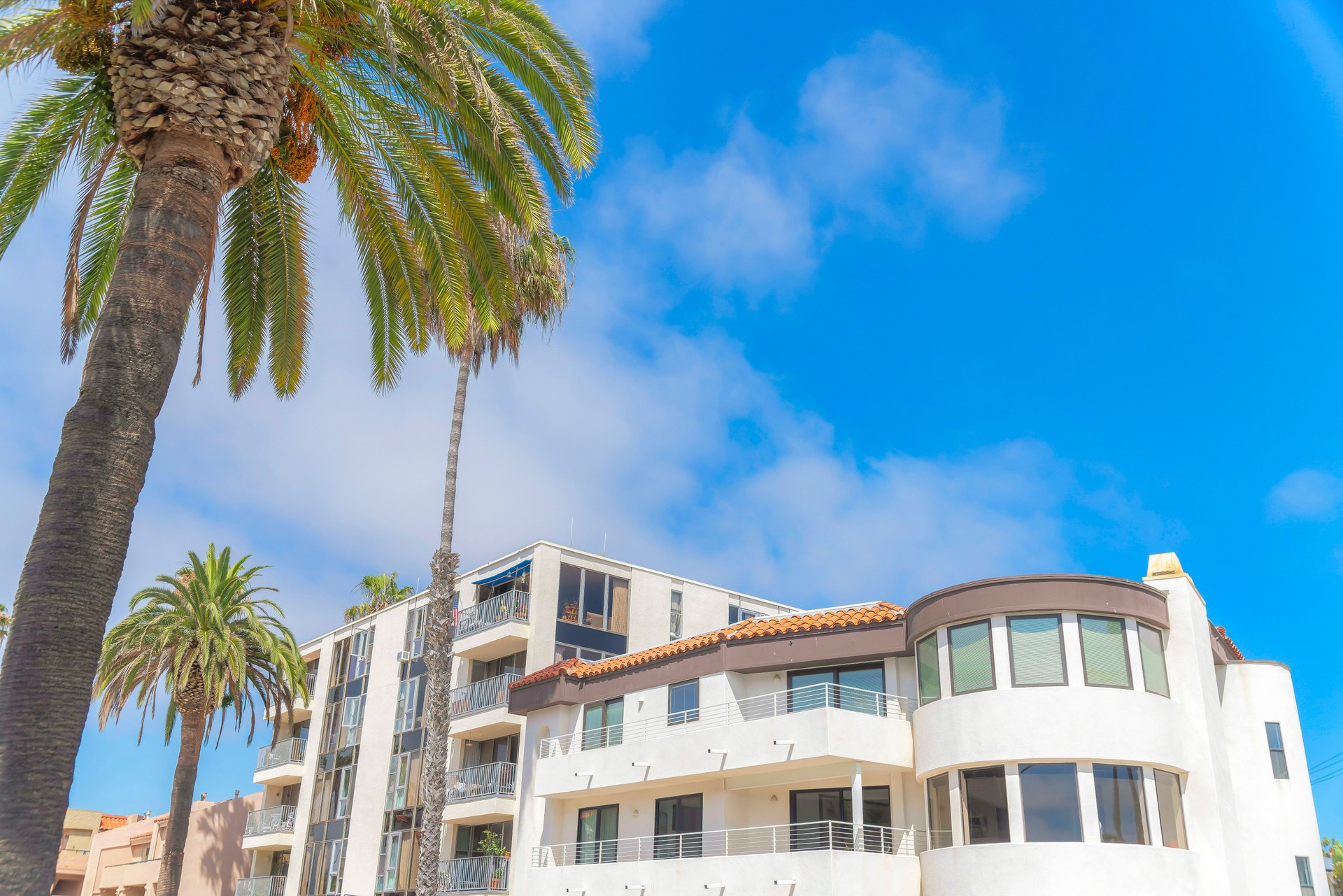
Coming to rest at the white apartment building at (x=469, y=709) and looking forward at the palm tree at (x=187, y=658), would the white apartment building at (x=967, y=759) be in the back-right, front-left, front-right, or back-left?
back-left

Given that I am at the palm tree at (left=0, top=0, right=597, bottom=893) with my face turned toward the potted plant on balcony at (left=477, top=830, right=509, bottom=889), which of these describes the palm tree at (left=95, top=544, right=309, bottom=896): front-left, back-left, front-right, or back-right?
front-left

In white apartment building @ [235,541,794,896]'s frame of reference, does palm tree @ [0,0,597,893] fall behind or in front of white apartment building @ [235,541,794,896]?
in front

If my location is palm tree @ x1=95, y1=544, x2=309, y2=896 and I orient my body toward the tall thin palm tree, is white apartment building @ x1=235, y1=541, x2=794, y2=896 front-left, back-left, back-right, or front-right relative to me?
front-left

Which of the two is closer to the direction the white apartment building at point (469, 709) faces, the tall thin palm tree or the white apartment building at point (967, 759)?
the tall thin palm tree

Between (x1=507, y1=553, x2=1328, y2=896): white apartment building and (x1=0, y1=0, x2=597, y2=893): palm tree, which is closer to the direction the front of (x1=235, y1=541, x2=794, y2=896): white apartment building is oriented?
the palm tree

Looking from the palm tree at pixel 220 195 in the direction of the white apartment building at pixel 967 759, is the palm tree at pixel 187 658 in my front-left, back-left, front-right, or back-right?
front-left

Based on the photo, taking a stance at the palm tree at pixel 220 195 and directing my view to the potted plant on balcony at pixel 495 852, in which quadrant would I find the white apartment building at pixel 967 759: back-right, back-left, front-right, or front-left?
front-right

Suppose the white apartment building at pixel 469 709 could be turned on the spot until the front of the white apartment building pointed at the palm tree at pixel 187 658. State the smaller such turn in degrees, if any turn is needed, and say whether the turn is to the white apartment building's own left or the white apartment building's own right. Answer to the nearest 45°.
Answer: approximately 45° to the white apartment building's own right

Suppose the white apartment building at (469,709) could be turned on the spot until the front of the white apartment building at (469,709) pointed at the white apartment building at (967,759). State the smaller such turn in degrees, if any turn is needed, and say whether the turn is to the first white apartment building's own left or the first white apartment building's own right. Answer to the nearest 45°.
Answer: approximately 90° to the first white apartment building's own left

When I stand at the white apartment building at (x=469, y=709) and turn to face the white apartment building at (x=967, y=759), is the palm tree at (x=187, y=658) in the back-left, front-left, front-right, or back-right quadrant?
back-right
